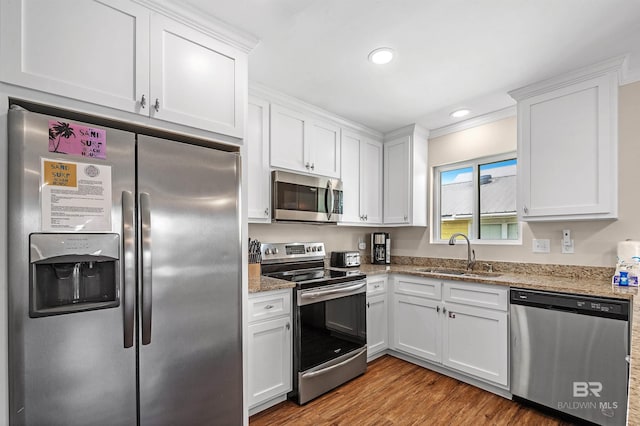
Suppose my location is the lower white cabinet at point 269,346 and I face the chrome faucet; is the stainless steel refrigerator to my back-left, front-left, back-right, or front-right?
back-right

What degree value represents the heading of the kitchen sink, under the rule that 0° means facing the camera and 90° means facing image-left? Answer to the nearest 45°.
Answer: approximately 45°
